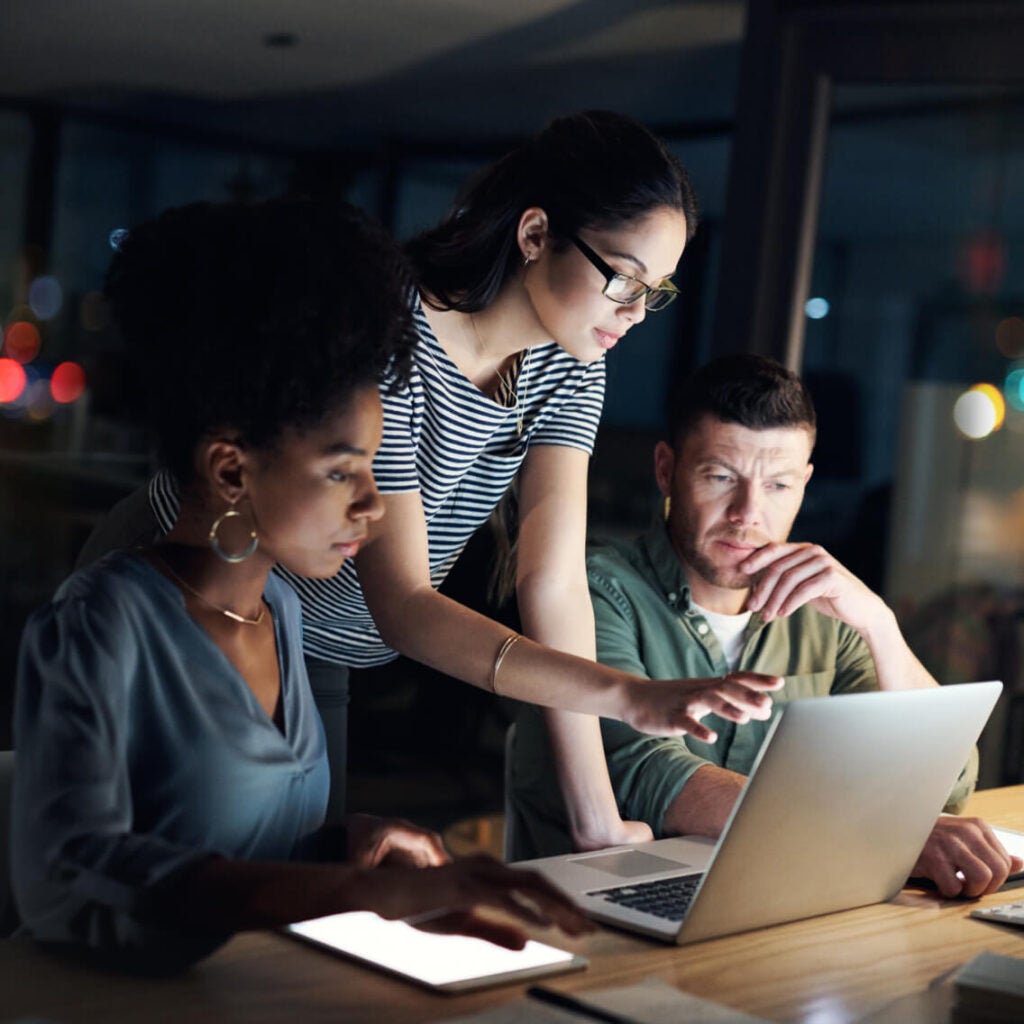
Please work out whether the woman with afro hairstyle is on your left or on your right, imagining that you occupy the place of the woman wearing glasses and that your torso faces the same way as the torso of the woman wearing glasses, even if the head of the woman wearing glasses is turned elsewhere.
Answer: on your right

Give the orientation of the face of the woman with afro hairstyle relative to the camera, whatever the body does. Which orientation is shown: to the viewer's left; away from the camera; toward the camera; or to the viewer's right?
to the viewer's right

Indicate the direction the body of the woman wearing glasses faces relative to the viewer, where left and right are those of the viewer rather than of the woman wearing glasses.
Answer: facing the viewer and to the right of the viewer

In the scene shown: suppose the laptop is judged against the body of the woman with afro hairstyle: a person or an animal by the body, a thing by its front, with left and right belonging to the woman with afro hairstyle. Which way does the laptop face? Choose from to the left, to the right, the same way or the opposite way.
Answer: the opposite way

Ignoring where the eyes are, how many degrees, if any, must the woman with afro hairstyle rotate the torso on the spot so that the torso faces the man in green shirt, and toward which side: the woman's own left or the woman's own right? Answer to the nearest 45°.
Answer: approximately 90° to the woman's own left

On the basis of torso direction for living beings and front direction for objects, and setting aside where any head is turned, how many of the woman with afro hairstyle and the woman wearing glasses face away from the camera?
0

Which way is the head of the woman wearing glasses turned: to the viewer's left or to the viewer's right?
to the viewer's right

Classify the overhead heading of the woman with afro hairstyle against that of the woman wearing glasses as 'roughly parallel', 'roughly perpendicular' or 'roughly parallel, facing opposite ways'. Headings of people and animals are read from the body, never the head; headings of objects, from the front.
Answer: roughly parallel

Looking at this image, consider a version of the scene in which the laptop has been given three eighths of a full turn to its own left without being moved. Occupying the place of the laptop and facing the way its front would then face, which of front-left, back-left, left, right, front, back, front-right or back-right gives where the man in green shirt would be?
back
